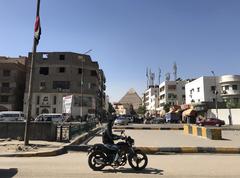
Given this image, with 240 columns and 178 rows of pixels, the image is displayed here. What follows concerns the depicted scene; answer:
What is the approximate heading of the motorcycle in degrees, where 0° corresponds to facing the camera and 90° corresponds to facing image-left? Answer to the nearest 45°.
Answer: approximately 270°

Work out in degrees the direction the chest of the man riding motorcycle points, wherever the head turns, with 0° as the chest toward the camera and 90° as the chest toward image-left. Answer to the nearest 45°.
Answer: approximately 270°

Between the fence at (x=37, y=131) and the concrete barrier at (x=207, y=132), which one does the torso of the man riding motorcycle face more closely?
the concrete barrier

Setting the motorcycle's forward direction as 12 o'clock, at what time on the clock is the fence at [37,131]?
The fence is roughly at 8 o'clock from the motorcycle.

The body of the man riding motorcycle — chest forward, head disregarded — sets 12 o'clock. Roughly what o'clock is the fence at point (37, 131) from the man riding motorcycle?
The fence is roughly at 8 o'clock from the man riding motorcycle.

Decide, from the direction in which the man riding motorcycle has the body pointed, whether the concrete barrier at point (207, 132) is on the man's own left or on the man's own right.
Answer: on the man's own left
